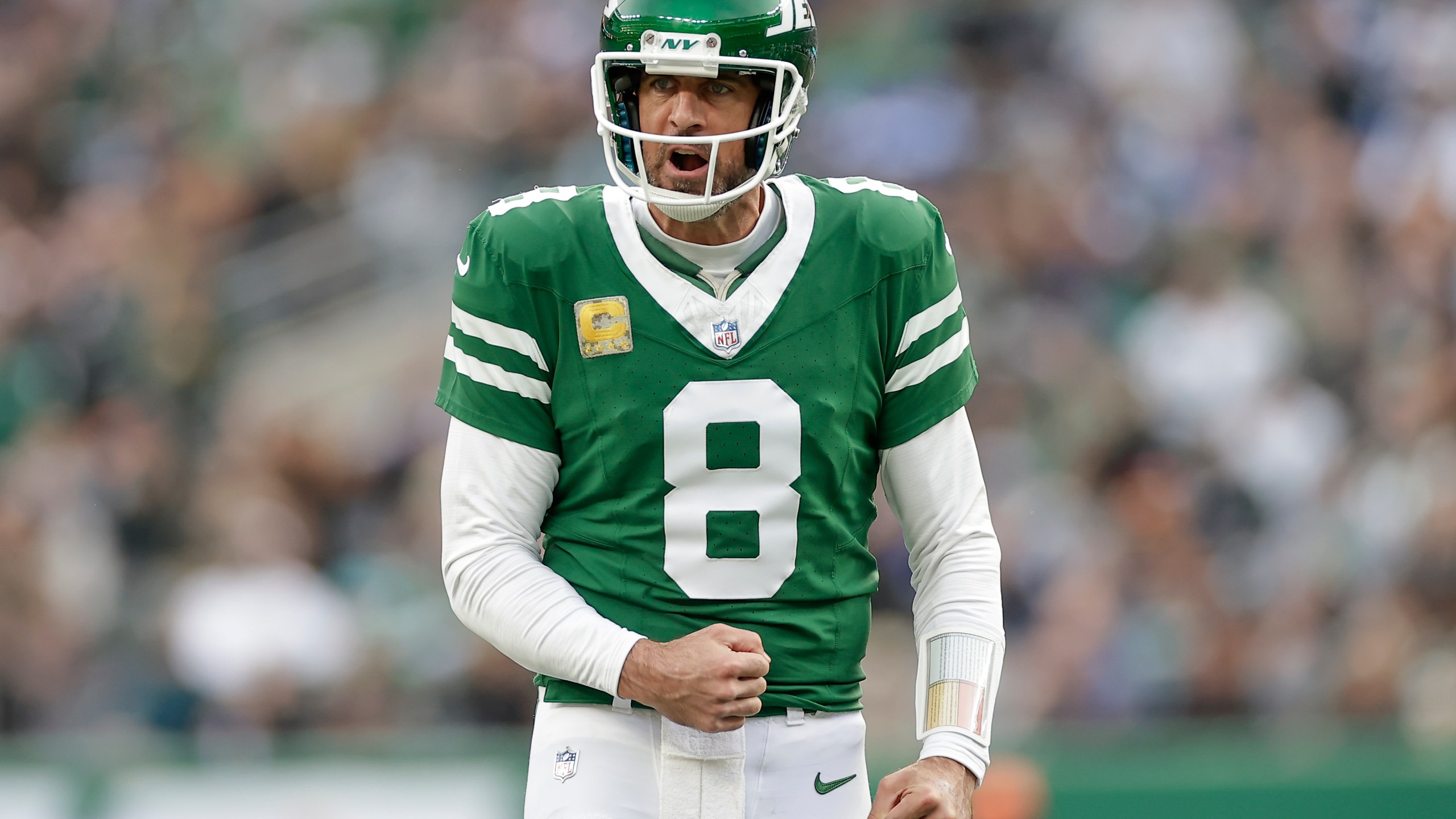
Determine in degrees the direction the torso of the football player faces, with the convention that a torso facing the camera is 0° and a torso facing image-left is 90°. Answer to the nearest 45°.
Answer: approximately 0°
